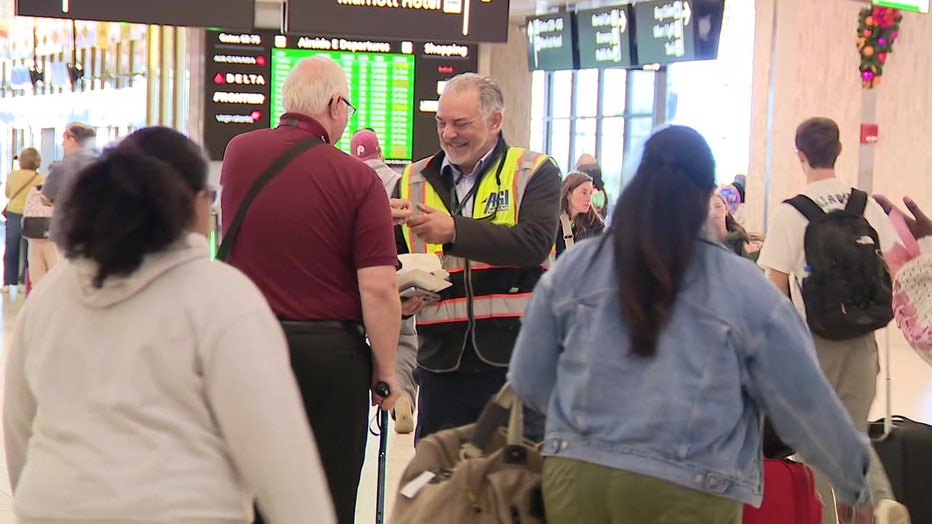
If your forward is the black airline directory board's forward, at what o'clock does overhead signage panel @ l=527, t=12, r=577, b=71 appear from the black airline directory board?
The overhead signage panel is roughly at 9 o'clock from the black airline directory board.

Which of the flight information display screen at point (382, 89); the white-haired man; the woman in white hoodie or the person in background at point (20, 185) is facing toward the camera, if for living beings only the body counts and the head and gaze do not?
the flight information display screen

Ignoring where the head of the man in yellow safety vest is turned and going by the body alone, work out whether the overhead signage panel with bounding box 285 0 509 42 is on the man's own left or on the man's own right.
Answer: on the man's own right

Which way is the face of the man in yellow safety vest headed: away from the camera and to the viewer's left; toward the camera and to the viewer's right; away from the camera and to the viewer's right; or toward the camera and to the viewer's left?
toward the camera and to the viewer's left

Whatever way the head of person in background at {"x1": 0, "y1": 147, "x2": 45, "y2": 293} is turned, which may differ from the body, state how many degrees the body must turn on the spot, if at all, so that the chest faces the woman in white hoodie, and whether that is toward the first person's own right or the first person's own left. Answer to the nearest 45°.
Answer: approximately 180°

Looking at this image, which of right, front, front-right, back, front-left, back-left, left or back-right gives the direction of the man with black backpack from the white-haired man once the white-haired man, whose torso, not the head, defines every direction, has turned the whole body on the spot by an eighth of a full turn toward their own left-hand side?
front-right

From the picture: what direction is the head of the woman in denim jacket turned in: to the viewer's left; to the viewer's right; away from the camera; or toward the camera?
away from the camera

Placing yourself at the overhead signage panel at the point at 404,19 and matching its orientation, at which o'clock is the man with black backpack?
The man with black backpack is roughly at 11 o'clock from the overhead signage panel.

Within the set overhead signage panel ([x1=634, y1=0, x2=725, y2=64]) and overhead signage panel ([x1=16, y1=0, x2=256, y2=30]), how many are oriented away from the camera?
0

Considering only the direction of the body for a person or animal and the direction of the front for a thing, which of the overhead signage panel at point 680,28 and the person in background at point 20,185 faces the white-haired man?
the overhead signage panel

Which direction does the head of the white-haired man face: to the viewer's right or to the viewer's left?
to the viewer's right

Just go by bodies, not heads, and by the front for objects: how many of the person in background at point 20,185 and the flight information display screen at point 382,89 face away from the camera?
1

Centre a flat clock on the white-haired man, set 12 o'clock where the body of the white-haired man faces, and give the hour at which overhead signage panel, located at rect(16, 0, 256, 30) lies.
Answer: The overhead signage panel is roughly at 10 o'clock from the white-haired man.
